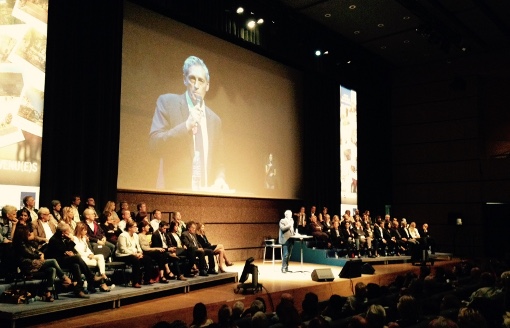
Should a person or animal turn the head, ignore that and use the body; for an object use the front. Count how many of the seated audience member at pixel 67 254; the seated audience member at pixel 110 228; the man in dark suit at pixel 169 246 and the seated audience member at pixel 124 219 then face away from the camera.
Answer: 0

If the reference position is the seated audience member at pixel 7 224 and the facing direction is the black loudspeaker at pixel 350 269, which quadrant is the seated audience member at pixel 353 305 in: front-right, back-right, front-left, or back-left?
front-right

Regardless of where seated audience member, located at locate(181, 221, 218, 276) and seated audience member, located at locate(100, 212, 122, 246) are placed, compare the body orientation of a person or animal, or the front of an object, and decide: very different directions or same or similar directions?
same or similar directions

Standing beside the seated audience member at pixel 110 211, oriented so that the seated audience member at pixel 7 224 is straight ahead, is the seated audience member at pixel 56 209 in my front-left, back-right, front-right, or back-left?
front-right

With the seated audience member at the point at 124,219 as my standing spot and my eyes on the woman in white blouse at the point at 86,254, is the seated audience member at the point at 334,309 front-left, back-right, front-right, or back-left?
front-left

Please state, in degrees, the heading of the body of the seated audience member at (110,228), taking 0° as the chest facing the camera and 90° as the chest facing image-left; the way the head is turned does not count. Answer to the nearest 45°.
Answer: approximately 315°

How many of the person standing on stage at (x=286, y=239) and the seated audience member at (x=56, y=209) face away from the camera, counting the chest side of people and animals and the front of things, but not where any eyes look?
0

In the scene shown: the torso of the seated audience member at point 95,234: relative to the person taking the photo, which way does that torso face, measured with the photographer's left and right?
facing the viewer and to the right of the viewer

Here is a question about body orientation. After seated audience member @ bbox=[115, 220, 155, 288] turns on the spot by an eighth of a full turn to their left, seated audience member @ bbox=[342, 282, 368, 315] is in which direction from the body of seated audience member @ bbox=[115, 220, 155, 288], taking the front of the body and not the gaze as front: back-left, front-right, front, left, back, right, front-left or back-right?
front-right

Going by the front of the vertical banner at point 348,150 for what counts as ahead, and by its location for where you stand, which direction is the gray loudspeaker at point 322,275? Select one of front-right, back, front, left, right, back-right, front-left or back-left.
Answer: front-right

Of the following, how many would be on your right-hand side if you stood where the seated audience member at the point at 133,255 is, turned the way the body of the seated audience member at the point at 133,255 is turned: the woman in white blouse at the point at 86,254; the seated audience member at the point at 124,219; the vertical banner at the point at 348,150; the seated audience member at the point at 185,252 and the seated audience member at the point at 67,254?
2
